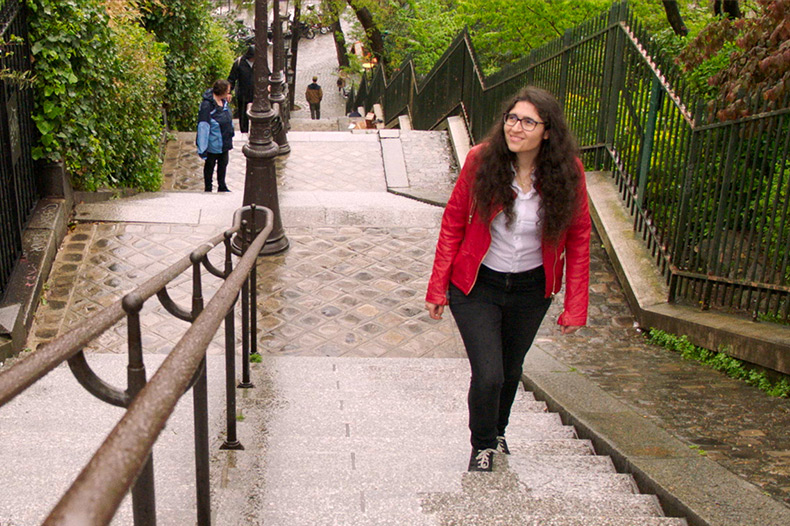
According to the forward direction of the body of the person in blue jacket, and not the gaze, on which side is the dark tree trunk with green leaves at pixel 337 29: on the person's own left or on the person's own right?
on the person's own left

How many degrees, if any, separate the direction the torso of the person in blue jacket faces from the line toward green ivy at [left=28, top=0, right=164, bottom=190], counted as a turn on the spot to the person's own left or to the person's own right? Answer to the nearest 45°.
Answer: approximately 90° to the person's own right

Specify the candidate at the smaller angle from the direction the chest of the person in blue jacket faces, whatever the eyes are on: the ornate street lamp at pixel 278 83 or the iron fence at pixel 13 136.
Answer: the iron fence

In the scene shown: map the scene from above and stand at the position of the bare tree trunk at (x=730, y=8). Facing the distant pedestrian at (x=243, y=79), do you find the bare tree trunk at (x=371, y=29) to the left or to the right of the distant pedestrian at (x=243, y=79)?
right

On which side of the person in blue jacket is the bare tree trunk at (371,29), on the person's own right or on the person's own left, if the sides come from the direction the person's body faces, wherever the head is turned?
on the person's own left

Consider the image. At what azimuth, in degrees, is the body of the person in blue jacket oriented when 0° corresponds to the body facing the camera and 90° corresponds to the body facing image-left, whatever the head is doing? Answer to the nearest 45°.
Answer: approximately 315°

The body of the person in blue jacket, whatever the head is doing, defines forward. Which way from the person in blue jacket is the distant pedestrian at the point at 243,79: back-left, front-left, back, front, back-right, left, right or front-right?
back-left
